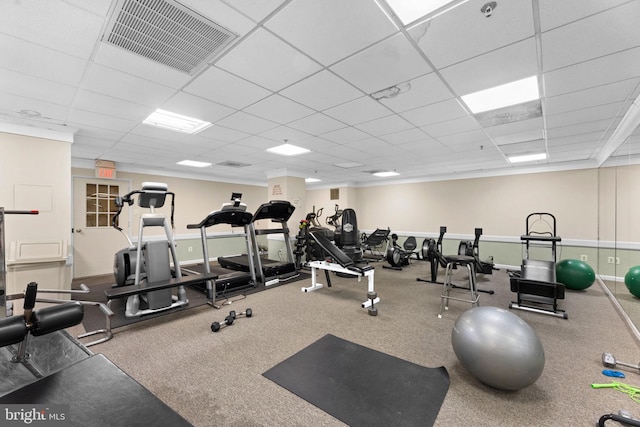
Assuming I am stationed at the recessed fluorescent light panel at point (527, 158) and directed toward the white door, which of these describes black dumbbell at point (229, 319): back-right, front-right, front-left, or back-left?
front-left

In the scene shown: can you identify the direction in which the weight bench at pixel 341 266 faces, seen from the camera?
facing the viewer and to the right of the viewer

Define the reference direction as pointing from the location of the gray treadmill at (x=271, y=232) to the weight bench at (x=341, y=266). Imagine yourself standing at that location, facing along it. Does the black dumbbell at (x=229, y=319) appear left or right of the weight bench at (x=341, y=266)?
right

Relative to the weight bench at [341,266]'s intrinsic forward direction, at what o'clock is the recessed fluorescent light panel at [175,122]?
The recessed fluorescent light panel is roughly at 4 o'clock from the weight bench.

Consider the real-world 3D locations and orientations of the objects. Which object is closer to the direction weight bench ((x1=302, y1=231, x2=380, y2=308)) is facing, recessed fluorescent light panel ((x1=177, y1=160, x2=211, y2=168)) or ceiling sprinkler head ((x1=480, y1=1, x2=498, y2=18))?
the ceiling sprinkler head

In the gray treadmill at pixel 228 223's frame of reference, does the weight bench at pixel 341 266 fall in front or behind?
in front

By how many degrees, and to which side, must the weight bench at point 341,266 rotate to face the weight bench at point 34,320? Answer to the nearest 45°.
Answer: approximately 90° to its right

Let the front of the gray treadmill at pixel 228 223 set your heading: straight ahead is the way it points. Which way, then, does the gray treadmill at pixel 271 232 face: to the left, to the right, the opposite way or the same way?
the same way

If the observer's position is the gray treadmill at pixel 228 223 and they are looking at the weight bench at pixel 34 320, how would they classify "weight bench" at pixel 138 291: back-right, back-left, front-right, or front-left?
front-right
